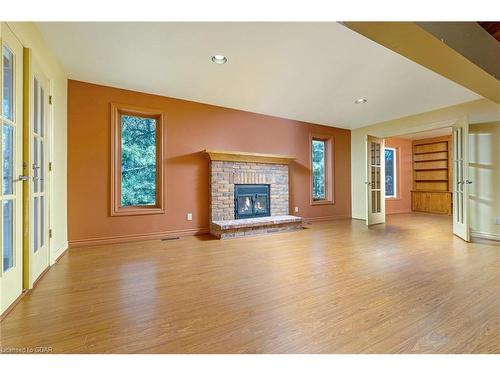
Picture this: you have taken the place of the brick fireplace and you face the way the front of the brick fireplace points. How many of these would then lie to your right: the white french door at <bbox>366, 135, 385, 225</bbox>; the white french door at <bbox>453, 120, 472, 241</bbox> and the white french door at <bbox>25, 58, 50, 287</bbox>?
1

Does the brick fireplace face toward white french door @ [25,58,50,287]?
no

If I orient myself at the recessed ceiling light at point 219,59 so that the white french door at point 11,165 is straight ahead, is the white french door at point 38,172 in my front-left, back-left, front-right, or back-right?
front-right

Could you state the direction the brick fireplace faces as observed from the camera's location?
facing the viewer and to the right of the viewer

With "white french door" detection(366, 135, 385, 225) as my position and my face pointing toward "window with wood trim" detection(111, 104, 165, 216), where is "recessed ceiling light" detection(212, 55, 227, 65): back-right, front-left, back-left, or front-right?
front-left

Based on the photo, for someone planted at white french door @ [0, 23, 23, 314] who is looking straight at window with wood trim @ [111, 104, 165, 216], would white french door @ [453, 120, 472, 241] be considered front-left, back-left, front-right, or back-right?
front-right

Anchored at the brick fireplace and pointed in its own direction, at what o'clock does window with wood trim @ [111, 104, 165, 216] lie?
The window with wood trim is roughly at 4 o'clock from the brick fireplace.

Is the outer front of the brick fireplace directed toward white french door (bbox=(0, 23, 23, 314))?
no

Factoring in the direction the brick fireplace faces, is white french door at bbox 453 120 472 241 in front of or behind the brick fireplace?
in front

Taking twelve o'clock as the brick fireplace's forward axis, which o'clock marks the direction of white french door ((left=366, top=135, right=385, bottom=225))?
The white french door is roughly at 10 o'clock from the brick fireplace.

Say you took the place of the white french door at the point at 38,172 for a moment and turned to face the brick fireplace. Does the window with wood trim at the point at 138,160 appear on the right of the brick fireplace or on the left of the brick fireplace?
left

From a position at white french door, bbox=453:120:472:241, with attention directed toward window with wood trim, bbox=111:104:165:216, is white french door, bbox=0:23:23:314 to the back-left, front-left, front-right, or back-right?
front-left

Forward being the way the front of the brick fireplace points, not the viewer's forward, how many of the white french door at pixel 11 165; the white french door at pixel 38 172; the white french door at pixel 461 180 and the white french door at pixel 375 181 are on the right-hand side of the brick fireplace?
2
